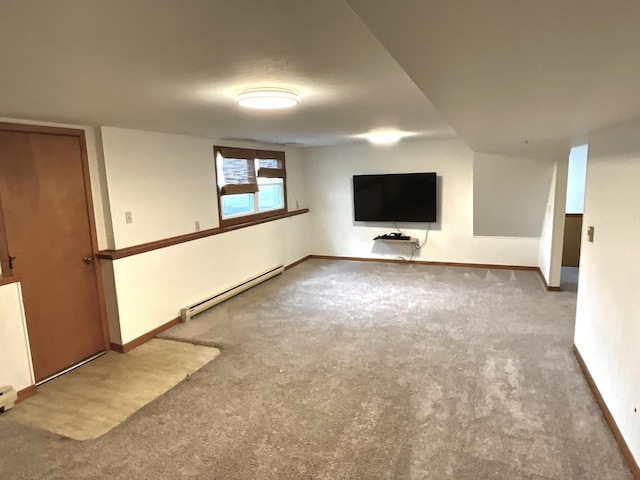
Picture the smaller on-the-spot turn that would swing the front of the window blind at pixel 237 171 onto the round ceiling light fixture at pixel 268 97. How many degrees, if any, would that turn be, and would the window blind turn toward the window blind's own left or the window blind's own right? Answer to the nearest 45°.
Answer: approximately 45° to the window blind's own right

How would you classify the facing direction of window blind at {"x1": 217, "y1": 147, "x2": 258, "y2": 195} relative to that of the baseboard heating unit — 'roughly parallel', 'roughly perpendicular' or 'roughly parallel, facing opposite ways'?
roughly parallel

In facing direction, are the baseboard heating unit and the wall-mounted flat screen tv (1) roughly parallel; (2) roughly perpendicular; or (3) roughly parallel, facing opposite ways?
roughly perpendicular

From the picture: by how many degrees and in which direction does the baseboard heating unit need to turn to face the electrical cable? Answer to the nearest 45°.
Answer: approximately 45° to its left

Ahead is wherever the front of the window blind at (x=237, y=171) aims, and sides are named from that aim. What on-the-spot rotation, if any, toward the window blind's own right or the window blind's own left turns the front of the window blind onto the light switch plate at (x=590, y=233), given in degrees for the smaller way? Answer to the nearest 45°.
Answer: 0° — it already faces it

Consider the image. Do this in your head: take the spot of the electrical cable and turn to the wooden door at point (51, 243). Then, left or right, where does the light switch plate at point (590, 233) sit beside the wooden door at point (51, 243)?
left

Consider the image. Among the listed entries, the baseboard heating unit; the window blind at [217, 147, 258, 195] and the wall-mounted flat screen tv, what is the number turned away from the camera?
0

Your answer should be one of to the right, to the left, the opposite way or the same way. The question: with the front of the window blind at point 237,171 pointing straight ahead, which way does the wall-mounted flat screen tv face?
to the right

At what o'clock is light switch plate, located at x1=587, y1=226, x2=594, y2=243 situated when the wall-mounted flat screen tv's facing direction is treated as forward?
The light switch plate is roughly at 11 o'clock from the wall-mounted flat screen tv.

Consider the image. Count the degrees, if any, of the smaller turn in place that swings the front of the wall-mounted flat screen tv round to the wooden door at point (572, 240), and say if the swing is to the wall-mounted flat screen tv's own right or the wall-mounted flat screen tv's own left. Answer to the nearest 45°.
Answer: approximately 90° to the wall-mounted flat screen tv's own left

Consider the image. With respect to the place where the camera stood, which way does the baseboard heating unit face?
facing the viewer and to the right of the viewer

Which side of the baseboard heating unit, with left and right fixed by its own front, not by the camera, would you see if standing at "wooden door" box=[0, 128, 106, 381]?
right

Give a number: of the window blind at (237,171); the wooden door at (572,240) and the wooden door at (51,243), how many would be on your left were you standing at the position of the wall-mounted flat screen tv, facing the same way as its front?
1

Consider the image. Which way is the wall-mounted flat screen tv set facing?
toward the camera

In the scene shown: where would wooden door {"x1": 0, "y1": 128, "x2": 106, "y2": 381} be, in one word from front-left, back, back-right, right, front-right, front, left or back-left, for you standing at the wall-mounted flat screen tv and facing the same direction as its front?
front-right

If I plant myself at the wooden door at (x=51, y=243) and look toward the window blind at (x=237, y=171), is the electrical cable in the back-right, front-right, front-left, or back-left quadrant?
front-right
